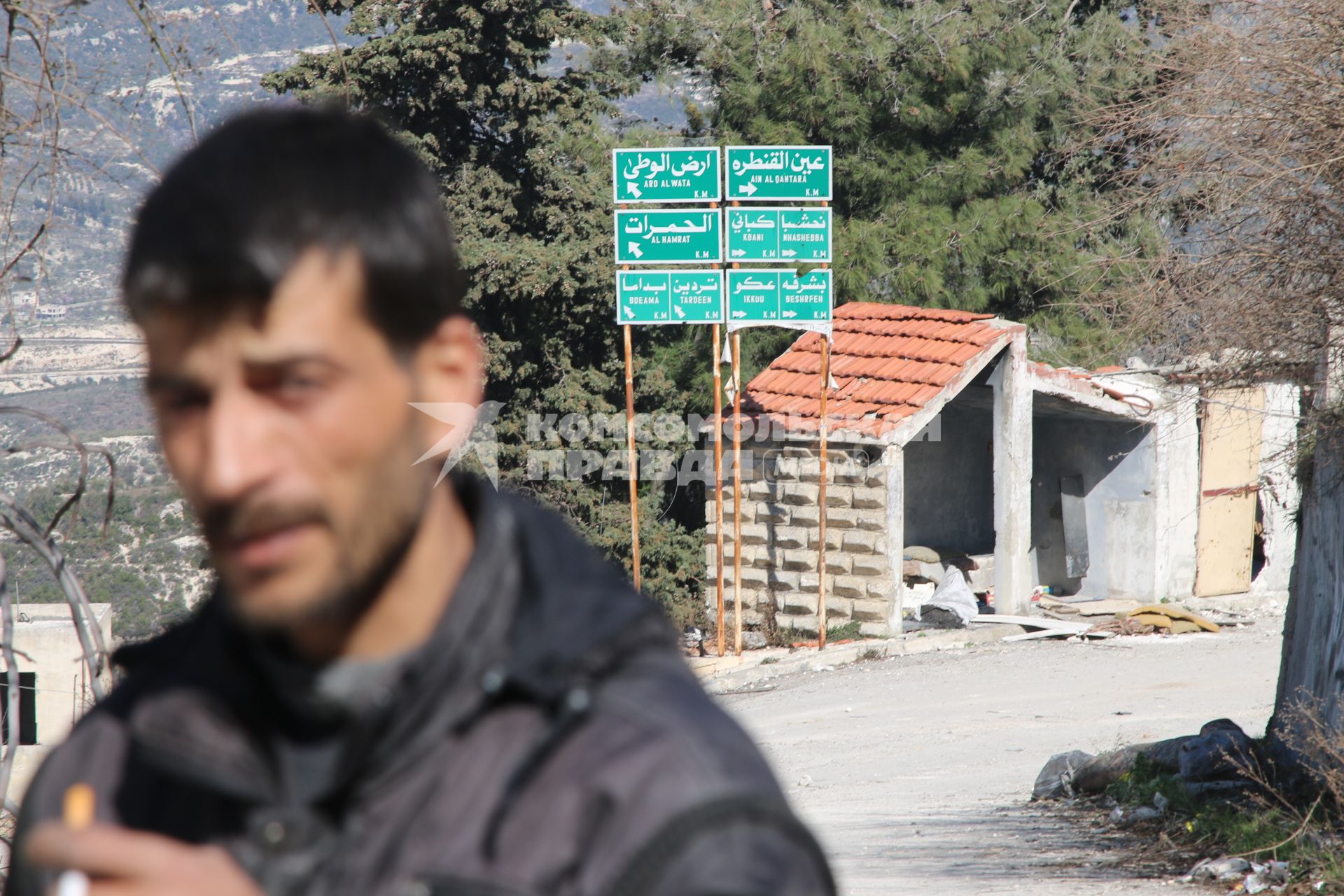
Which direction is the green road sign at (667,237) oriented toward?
toward the camera

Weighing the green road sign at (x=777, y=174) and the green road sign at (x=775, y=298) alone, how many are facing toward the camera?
2

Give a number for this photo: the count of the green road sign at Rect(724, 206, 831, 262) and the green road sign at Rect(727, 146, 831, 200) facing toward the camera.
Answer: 2

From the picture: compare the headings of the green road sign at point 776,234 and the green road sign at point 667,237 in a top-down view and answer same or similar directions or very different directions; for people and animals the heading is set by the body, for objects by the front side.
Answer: same or similar directions

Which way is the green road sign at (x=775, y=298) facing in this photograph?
toward the camera

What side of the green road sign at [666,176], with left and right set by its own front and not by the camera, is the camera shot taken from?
front

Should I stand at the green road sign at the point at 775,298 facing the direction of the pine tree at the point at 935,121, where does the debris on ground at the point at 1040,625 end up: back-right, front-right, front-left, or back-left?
front-right

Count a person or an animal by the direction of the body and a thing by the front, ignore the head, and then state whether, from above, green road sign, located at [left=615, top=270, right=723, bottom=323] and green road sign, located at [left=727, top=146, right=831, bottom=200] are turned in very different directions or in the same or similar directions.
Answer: same or similar directions

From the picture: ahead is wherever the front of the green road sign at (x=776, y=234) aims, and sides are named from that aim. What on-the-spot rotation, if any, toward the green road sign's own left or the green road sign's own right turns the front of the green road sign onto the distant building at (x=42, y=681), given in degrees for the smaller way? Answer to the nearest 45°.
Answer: approximately 90° to the green road sign's own right

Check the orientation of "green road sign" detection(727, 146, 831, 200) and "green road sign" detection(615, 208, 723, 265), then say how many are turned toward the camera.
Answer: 2

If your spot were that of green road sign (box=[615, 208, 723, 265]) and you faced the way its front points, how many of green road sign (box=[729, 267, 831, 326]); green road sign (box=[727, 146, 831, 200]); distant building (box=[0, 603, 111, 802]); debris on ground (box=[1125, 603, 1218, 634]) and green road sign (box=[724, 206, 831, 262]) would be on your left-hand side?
4

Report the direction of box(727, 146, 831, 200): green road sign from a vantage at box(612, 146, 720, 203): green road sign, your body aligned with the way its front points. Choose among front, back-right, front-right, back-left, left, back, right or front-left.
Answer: left

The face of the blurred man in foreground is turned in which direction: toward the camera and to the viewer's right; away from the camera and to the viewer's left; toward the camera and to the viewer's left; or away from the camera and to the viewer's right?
toward the camera and to the viewer's left

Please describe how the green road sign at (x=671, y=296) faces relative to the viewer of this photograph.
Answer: facing the viewer
